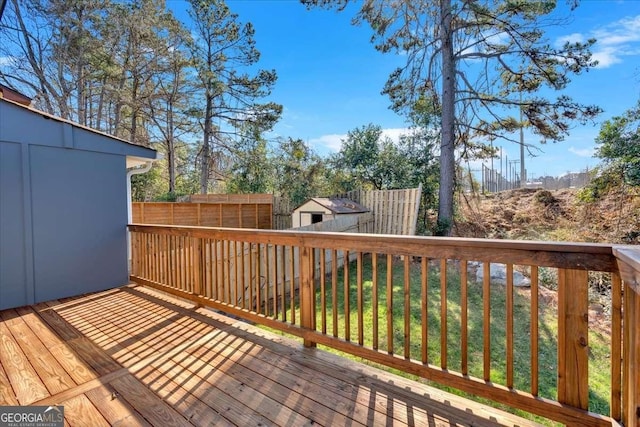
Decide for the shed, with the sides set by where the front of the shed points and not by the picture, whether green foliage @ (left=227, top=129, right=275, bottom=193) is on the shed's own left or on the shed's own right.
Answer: on the shed's own right

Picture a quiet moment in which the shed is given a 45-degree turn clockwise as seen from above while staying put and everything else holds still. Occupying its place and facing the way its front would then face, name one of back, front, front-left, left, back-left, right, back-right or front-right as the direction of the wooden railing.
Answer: left

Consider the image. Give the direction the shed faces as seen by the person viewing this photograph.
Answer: facing the viewer and to the left of the viewer

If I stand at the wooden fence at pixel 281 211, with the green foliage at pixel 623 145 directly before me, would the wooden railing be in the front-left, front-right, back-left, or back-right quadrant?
front-right

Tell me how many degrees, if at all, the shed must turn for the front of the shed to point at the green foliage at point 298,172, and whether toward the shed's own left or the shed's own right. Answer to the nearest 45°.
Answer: approximately 135° to the shed's own right

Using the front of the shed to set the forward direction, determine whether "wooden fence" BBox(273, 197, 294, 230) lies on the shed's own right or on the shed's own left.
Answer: on the shed's own right

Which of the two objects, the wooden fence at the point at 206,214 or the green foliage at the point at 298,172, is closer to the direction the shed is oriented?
the wooden fence

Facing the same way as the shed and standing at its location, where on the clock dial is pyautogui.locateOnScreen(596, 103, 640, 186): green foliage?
The green foliage is roughly at 8 o'clock from the shed.

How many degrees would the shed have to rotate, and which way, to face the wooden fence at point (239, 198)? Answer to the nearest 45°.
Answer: approximately 90° to its right

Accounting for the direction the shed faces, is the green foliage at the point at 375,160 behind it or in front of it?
behind

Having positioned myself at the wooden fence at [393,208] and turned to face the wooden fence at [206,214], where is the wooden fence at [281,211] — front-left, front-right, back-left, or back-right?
front-right

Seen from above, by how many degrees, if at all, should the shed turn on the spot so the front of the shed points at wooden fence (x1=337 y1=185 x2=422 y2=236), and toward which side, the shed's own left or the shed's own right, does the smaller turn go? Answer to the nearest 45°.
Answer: approximately 135° to the shed's own left
